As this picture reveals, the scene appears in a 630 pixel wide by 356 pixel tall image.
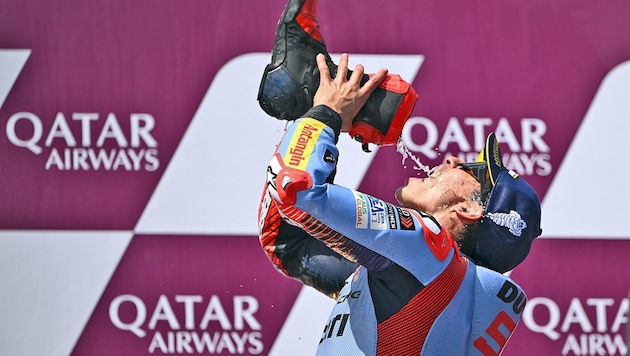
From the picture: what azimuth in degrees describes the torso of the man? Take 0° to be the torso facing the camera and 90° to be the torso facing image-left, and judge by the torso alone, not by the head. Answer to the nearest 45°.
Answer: approximately 90°

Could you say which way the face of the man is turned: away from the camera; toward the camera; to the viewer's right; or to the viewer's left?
to the viewer's left
